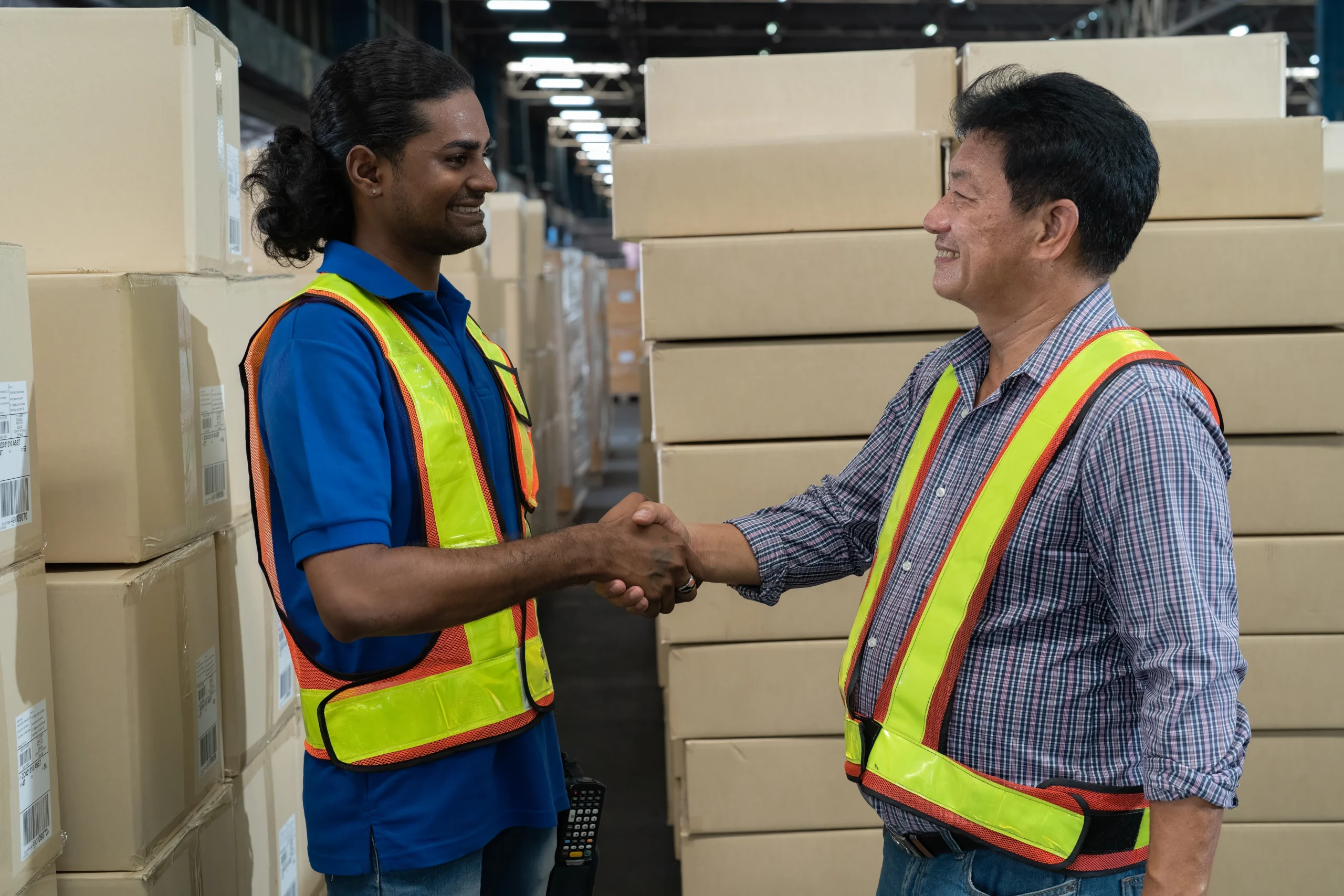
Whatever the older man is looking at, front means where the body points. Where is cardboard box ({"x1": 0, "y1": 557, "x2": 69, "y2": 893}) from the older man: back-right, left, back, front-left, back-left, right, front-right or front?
front-right

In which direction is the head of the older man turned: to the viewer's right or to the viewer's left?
to the viewer's left

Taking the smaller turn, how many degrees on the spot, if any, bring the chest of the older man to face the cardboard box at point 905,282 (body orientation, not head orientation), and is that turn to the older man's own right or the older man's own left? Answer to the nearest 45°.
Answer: approximately 135° to the older man's own right

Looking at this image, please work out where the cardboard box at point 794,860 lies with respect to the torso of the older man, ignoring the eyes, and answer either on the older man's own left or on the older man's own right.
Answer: on the older man's own right

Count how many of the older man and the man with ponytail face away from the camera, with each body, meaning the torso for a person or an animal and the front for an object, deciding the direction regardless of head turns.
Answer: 0

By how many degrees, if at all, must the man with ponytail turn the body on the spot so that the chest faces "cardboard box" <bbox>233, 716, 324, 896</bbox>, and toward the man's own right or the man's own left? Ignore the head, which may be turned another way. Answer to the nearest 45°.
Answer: approximately 135° to the man's own left

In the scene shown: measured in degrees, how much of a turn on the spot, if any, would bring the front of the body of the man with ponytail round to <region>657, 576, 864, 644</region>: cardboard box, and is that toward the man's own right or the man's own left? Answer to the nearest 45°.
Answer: approximately 90° to the man's own left

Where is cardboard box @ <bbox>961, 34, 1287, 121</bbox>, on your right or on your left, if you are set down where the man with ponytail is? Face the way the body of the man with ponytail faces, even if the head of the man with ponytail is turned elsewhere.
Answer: on your left

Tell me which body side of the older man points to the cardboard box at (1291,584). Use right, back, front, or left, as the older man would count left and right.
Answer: back

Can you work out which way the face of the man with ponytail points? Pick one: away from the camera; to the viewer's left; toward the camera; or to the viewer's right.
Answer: to the viewer's right
